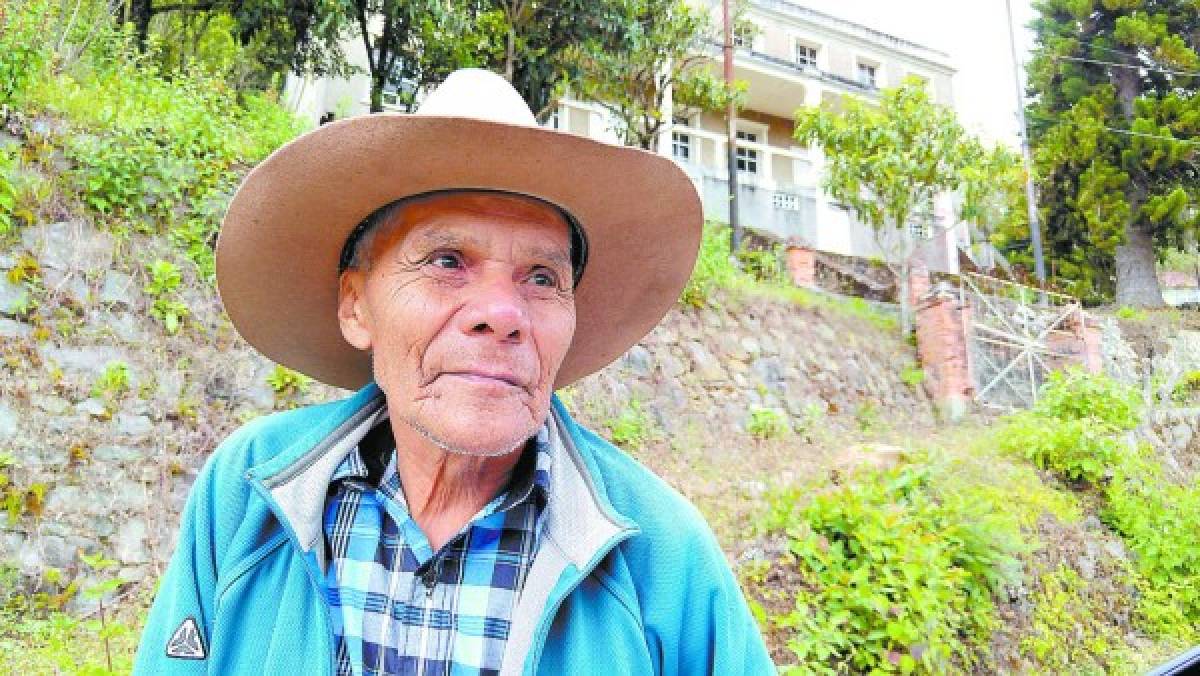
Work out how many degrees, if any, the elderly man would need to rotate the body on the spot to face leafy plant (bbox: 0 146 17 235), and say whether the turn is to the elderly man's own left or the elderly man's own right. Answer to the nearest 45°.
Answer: approximately 135° to the elderly man's own right

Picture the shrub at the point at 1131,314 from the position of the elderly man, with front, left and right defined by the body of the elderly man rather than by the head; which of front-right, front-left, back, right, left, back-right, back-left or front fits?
back-left

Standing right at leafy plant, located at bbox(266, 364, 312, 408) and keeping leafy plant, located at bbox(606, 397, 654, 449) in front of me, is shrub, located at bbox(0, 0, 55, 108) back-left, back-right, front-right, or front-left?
back-left

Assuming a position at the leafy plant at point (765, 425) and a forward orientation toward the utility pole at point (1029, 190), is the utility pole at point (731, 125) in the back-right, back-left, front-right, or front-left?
front-left

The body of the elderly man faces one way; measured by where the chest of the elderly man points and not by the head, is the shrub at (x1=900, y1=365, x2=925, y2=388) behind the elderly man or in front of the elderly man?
behind

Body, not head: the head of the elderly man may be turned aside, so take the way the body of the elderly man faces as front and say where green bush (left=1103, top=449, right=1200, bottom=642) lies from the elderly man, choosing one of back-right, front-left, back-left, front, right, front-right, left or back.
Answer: back-left

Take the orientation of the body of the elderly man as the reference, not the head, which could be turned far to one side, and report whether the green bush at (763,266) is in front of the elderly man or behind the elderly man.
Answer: behind

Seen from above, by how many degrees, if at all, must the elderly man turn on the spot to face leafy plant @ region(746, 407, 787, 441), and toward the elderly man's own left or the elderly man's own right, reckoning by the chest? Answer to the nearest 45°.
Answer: approximately 135° to the elderly man's own left

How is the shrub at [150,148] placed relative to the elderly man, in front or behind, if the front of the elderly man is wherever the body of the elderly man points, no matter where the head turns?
behind

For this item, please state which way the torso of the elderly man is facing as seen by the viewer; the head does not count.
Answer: toward the camera

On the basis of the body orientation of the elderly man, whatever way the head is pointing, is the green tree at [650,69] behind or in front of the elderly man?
behind

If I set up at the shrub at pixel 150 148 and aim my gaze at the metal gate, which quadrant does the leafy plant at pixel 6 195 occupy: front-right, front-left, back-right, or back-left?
back-right

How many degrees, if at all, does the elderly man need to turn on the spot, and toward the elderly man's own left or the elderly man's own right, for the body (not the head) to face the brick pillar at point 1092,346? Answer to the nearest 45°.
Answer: approximately 135° to the elderly man's own left
